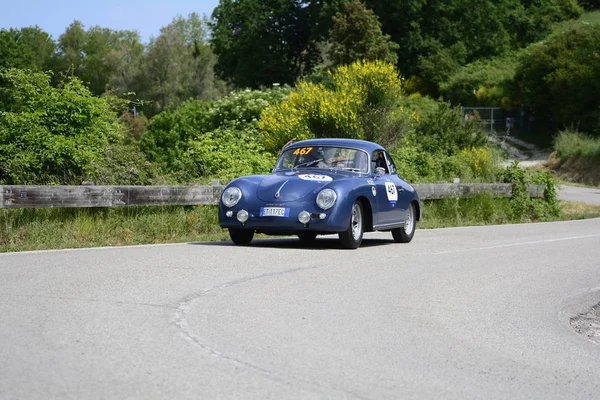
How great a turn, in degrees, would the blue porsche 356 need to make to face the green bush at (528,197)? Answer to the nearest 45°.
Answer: approximately 180°

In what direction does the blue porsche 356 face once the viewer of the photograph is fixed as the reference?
facing the viewer and to the left of the viewer

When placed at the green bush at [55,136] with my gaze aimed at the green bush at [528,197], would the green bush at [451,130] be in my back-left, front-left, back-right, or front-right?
front-left

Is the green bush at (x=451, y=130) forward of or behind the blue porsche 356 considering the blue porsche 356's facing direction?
behind

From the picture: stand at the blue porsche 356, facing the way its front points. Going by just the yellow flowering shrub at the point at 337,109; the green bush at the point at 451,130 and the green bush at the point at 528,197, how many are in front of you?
0

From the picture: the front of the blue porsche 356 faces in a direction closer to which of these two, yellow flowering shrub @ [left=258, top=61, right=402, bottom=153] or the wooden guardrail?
the wooden guardrail

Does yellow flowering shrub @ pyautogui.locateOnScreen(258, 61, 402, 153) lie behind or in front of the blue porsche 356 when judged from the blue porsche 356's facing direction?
behind

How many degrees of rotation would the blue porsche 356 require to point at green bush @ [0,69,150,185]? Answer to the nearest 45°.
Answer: approximately 90° to its right
